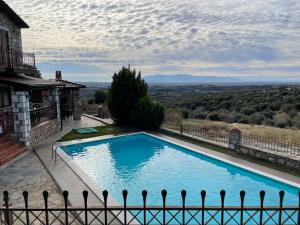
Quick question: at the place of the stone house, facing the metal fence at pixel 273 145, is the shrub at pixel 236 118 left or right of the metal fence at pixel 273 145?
left

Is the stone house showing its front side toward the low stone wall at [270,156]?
yes

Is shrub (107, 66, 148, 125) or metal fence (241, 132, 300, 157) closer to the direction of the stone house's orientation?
the metal fence

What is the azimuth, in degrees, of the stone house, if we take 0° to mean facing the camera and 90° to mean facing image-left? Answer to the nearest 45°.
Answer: approximately 315°

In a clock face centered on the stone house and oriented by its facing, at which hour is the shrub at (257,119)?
The shrub is roughly at 10 o'clock from the stone house.

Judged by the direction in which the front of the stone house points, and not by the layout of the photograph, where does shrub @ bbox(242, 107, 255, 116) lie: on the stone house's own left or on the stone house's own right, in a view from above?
on the stone house's own left

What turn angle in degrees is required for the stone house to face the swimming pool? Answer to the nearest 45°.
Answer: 0° — it already faces it

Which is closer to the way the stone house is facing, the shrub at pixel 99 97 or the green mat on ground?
the green mat on ground

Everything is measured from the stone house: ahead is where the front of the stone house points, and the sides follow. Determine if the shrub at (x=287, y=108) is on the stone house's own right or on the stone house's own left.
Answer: on the stone house's own left

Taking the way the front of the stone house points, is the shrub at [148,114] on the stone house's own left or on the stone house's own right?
on the stone house's own left
